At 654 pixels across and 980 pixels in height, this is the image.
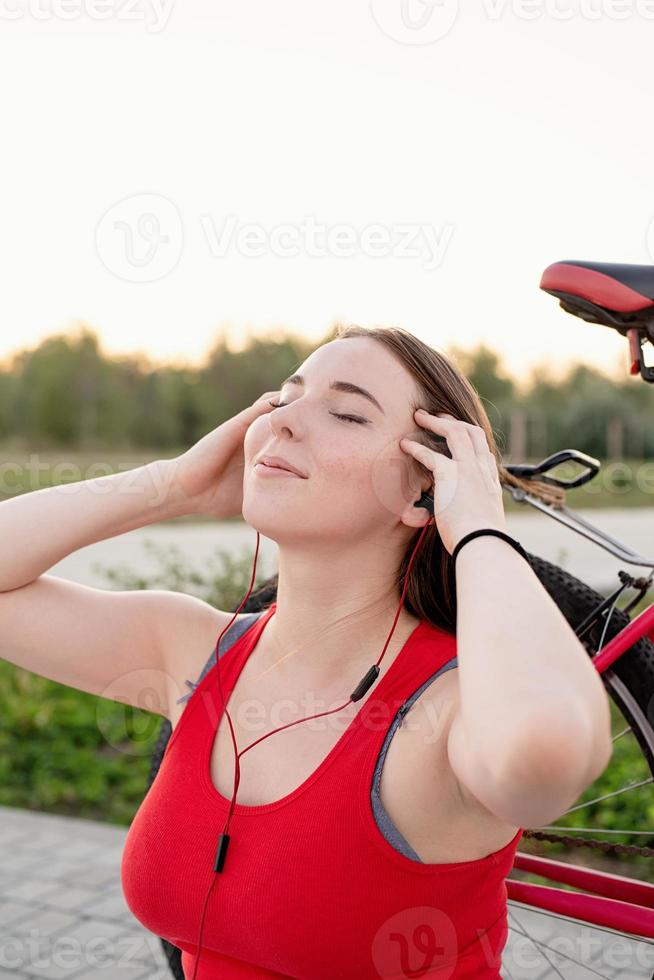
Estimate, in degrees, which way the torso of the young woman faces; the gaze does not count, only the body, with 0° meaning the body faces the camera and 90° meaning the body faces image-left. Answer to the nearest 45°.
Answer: approximately 45°

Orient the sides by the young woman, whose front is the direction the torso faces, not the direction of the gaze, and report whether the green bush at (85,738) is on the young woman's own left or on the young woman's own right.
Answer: on the young woman's own right

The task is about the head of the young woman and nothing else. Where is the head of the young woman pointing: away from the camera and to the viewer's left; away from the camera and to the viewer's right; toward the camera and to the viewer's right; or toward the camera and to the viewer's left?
toward the camera and to the viewer's left
